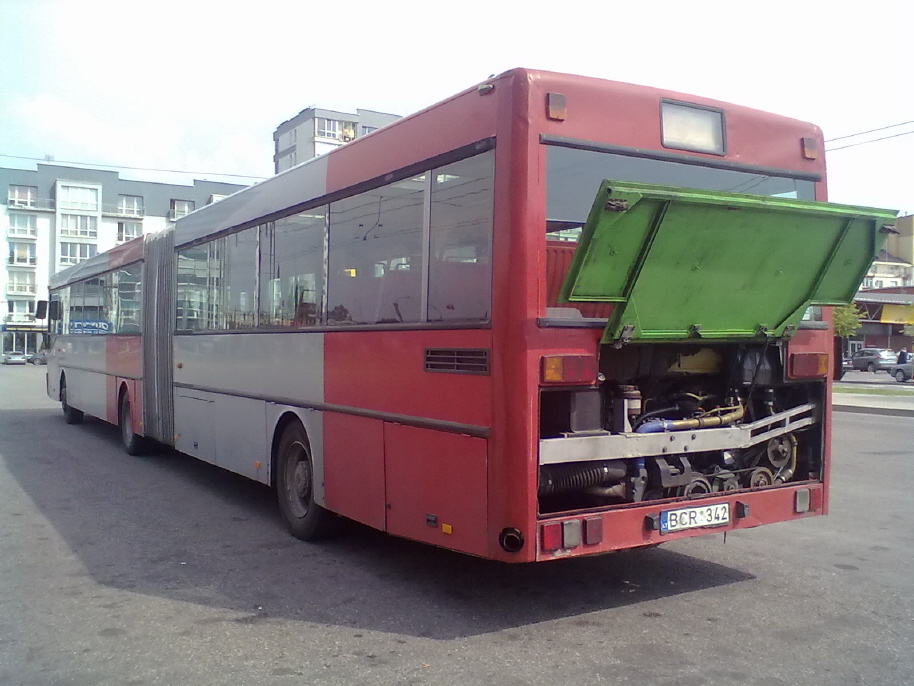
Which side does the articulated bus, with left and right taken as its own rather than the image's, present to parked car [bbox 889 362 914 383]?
right

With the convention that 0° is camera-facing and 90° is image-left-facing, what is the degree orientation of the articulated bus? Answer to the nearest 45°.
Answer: approximately 135°
